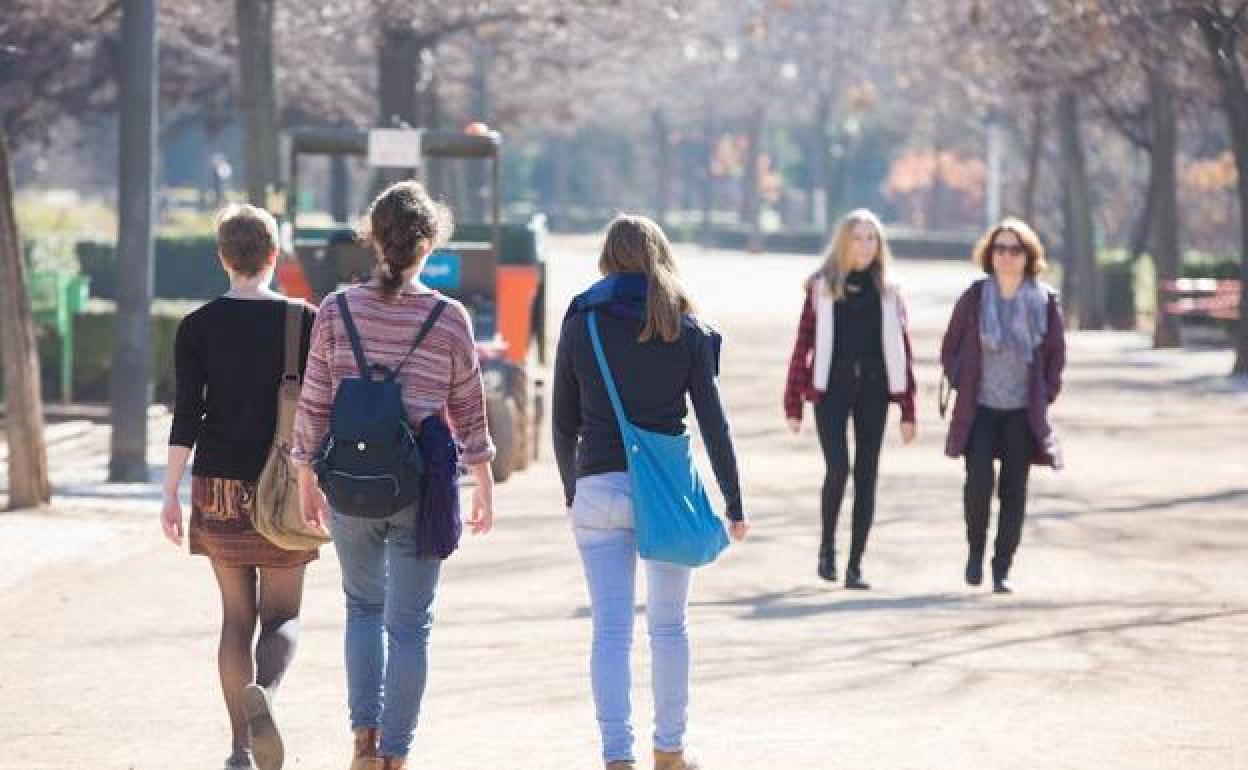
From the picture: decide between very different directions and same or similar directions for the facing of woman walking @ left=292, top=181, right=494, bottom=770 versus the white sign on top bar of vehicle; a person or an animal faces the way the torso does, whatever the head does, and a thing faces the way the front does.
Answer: very different directions

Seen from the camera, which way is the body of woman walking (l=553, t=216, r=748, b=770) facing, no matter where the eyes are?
away from the camera

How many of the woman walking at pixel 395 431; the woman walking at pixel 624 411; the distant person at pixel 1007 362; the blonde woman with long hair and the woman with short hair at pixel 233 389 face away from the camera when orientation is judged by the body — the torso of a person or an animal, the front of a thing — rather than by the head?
3

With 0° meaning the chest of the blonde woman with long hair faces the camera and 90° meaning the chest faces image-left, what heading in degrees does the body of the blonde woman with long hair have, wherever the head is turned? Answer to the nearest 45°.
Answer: approximately 0°

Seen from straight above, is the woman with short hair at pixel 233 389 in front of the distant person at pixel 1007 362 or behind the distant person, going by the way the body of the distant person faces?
in front

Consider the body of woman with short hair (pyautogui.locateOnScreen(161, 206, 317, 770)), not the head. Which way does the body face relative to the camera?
away from the camera

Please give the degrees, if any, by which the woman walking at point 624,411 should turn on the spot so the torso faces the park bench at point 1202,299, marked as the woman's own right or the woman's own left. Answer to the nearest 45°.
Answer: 0° — they already face it

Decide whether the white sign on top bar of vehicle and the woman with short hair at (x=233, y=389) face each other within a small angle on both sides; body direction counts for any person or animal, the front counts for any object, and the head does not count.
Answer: yes

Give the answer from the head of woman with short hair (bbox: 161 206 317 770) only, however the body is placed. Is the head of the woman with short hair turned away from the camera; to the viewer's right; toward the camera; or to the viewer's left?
away from the camera

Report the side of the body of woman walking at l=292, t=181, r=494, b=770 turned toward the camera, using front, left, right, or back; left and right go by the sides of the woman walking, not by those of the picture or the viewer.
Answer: back

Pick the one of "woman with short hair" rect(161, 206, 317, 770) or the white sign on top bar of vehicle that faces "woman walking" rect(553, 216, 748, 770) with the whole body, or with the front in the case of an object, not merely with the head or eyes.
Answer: the white sign on top bar of vehicle

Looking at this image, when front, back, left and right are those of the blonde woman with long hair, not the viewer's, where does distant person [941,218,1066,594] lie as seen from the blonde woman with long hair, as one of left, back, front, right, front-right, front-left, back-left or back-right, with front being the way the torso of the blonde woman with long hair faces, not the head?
left
